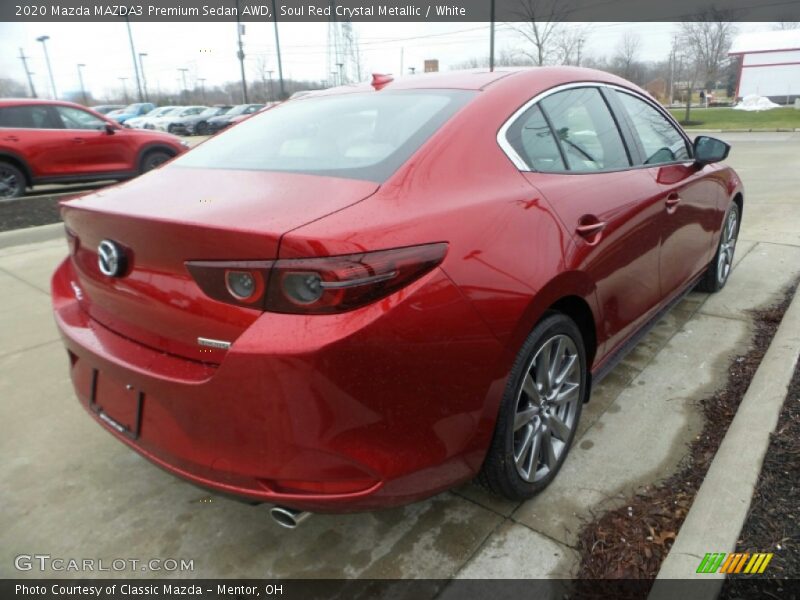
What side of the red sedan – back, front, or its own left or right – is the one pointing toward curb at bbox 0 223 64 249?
left

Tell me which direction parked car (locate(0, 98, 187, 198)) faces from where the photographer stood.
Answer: facing to the right of the viewer

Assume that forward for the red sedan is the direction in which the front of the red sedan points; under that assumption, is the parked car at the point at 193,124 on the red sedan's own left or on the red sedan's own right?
on the red sedan's own left

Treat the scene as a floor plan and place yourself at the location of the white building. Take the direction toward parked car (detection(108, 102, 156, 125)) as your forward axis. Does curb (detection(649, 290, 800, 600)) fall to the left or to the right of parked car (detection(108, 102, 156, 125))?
left

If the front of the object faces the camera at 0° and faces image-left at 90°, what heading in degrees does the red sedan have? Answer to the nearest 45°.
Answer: approximately 225°

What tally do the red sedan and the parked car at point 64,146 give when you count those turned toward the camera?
0

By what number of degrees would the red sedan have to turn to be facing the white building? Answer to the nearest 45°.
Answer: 0° — it already faces it

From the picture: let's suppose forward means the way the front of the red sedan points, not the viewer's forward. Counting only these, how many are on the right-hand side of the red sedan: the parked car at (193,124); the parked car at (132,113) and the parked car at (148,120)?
0

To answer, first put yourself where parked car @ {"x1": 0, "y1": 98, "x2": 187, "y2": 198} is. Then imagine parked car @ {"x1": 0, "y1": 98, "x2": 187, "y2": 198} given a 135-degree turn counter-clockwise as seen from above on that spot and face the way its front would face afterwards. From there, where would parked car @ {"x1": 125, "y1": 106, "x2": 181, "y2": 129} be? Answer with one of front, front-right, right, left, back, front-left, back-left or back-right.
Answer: front-right

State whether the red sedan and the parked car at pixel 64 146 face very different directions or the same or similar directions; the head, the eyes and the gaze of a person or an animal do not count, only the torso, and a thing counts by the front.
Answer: same or similar directions

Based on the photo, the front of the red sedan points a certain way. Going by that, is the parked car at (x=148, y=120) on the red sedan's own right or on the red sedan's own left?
on the red sedan's own left

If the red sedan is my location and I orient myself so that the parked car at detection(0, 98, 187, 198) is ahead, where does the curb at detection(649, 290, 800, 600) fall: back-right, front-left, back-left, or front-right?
back-right

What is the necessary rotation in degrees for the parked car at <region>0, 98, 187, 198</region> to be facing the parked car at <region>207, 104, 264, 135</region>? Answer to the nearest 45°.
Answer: approximately 90° to its left

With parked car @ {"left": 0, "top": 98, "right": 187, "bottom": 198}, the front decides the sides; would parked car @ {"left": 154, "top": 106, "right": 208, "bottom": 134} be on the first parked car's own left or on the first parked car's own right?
on the first parked car's own left
